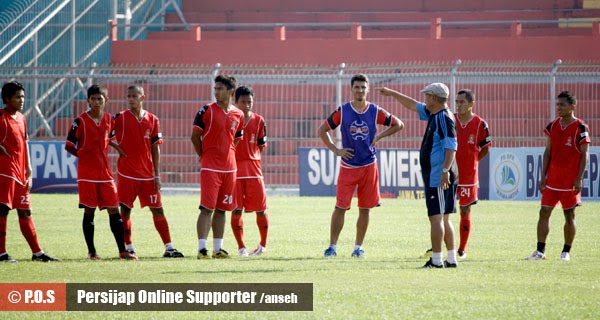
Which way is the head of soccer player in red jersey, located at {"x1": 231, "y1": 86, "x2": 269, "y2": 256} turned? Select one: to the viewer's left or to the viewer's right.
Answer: to the viewer's right

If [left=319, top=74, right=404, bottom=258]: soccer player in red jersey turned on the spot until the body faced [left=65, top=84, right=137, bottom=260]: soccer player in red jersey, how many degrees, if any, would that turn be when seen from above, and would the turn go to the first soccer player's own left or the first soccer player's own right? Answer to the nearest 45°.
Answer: approximately 90° to the first soccer player's own right

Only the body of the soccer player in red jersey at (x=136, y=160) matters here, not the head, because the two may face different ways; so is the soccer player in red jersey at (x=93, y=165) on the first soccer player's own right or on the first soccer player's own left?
on the first soccer player's own right

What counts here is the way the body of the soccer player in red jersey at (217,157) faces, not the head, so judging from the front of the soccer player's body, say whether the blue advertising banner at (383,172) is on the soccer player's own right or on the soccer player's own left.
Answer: on the soccer player's own left

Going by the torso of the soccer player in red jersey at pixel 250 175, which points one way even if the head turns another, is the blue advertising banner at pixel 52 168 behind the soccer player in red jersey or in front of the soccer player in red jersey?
behind

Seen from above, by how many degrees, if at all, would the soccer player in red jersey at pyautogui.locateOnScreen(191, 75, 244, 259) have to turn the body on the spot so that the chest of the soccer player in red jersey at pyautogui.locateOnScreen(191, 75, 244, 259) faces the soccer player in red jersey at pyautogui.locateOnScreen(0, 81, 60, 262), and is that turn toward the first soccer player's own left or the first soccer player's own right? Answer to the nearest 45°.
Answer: approximately 135° to the first soccer player's own right

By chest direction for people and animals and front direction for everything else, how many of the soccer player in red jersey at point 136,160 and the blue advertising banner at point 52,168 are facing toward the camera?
2

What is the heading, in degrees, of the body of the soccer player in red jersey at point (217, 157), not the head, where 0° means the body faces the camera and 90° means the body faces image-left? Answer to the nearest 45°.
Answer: approximately 315°

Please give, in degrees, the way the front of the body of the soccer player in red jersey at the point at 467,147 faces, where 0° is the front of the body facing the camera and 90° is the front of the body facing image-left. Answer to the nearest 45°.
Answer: approximately 45°

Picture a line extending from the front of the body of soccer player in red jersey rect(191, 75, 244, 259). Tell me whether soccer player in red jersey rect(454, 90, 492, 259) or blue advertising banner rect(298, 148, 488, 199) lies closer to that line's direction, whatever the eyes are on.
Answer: the soccer player in red jersey

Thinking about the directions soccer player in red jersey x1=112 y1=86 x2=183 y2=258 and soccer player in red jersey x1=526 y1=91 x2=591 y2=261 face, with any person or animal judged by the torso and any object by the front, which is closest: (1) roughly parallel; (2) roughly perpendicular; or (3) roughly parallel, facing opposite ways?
roughly parallel
